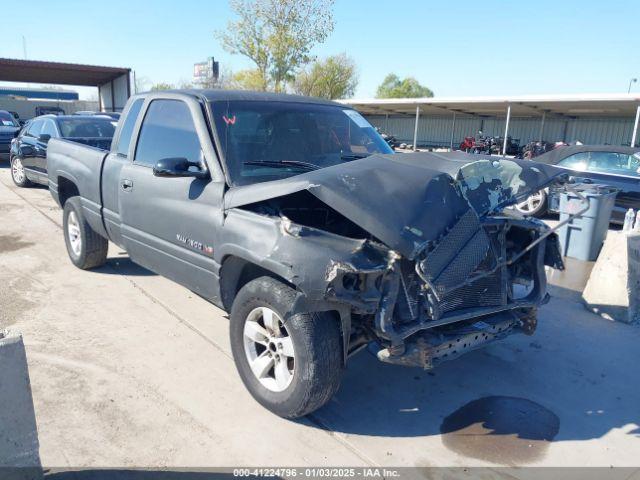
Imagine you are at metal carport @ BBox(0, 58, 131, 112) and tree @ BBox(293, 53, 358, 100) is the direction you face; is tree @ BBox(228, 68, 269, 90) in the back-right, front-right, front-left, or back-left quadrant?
front-left

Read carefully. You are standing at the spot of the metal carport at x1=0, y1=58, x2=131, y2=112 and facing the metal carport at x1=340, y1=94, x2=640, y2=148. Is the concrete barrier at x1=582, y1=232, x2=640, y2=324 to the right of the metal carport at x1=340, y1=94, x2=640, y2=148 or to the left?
right

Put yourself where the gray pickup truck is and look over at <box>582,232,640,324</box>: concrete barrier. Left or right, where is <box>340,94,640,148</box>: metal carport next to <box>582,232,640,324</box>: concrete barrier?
left

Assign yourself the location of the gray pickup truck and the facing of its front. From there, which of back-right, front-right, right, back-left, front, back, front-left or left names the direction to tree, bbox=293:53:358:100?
back-left

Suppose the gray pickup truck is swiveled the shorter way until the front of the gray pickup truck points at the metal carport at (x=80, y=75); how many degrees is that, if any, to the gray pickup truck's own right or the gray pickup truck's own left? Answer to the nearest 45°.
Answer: approximately 180°

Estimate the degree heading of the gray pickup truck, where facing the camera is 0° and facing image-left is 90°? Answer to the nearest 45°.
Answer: approximately 315°

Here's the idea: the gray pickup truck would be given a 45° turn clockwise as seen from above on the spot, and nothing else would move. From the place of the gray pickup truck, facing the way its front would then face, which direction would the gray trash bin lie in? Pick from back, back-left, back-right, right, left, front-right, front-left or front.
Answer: back-left

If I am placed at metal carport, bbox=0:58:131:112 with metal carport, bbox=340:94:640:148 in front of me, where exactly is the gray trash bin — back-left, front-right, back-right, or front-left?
front-right

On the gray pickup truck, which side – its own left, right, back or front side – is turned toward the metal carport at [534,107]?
left

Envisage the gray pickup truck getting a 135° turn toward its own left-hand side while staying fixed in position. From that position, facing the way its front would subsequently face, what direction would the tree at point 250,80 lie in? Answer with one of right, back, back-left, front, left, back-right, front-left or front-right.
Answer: front

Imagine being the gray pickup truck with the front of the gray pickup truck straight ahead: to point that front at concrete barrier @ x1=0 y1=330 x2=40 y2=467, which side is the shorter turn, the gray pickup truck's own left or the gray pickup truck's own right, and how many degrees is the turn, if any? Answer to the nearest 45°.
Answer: approximately 90° to the gray pickup truck's own right
